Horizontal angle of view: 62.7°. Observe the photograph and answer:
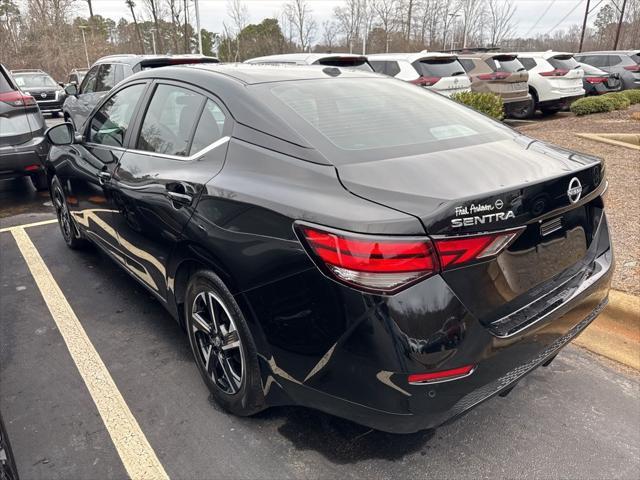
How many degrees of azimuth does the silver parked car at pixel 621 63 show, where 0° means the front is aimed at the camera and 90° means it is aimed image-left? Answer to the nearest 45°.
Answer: approximately 135°

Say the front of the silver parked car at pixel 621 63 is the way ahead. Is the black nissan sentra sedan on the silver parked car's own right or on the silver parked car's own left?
on the silver parked car's own left

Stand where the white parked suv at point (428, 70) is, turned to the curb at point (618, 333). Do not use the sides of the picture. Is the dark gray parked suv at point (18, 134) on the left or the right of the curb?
right

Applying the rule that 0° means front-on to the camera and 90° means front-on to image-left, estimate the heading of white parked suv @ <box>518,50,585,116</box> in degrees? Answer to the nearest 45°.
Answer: approximately 135°

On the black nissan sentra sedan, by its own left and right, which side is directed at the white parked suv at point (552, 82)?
right

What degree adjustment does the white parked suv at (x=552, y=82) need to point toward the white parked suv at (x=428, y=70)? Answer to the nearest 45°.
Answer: approximately 90° to its left

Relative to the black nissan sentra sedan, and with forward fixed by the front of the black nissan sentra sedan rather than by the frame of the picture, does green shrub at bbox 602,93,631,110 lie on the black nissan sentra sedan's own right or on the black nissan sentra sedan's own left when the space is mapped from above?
on the black nissan sentra sedan's own right

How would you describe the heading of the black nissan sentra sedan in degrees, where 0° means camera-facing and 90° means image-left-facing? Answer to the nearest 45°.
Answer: approximately 135°

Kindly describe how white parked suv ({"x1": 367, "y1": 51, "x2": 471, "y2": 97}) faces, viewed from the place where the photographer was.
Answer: facing away from the viewer and to the left of the viewer

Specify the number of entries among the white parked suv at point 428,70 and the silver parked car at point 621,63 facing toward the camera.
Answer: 0

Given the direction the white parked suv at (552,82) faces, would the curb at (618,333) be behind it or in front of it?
behind
